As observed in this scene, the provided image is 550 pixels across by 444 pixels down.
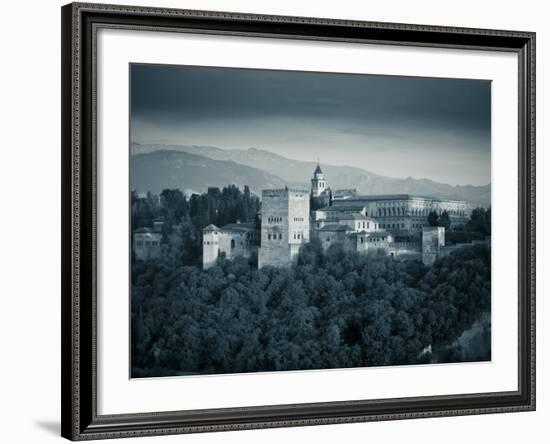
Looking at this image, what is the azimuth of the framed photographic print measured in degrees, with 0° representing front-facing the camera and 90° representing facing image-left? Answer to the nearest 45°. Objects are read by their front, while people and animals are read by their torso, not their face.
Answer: approximately 315°
